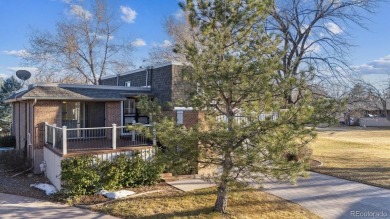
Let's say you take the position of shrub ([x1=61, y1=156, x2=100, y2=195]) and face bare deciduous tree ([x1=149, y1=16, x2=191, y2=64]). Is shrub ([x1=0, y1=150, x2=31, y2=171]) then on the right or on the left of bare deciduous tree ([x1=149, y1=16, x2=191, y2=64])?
left

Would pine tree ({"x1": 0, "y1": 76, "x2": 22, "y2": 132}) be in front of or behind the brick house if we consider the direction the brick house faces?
behind

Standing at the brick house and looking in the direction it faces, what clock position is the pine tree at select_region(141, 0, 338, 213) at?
The pine tree is roughly at 11 o'clock from the brick house.

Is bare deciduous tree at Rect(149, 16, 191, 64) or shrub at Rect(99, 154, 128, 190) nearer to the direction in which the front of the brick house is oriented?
the shrub

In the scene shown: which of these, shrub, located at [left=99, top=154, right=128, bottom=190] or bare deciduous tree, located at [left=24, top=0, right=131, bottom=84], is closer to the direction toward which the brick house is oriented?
the shrub

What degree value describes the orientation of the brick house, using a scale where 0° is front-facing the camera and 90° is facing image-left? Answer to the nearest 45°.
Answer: approximately 0°

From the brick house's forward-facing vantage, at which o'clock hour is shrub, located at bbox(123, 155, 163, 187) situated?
The shrub is roughly at 11 o'clock from the brick house.

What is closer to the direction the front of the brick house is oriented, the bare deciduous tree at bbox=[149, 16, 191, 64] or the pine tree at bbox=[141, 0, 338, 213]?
the pine tree

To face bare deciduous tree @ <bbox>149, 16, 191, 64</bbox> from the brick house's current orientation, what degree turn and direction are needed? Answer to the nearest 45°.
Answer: approximately 135° to its left

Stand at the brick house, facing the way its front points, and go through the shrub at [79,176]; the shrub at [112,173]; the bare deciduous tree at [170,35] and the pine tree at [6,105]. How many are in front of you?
2

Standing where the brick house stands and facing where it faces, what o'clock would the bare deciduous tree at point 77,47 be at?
The bare deciduous tree is roughly at 6 o'clock from the brick house.

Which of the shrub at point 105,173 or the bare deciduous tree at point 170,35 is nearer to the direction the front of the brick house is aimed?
the shrub
